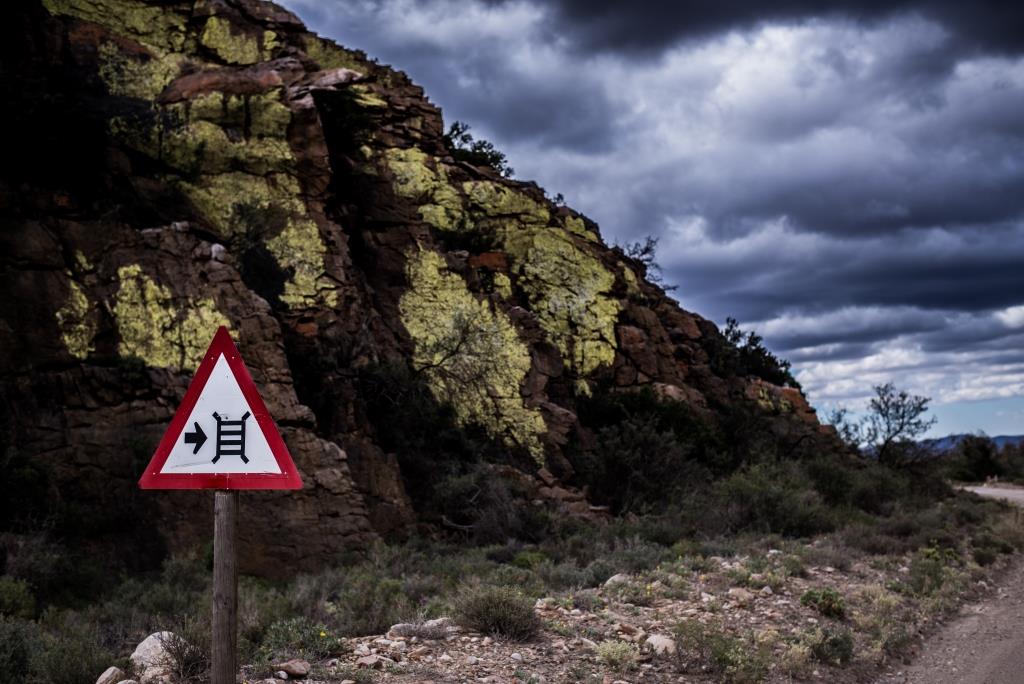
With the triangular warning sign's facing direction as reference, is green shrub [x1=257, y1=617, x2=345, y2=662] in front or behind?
behind

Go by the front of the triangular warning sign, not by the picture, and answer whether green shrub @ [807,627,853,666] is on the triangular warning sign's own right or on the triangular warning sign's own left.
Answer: on the triangular warning sign's own left

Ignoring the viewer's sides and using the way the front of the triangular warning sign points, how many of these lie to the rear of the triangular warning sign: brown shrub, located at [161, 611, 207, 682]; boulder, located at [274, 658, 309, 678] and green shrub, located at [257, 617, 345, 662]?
3

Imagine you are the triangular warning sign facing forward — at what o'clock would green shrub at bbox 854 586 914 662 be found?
The green shrub is roughly at 8 o'clock from the triangular warning sign.

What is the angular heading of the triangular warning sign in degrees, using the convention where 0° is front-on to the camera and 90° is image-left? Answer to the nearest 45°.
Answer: approximately 0°

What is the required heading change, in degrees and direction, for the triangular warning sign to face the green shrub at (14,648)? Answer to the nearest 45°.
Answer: approximately 135° to its right

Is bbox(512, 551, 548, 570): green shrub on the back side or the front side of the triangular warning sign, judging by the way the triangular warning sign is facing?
on the back side

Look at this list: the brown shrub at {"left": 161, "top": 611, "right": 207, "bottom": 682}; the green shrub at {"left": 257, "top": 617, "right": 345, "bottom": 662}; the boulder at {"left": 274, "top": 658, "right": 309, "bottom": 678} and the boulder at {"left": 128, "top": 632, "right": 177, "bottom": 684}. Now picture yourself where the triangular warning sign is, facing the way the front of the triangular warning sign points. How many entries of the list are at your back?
4

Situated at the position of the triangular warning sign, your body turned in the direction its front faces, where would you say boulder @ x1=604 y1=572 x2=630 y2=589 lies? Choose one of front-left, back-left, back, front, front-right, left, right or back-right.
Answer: back-left

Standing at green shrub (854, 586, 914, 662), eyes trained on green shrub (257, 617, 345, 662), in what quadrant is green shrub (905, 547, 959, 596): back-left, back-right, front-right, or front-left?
back-right

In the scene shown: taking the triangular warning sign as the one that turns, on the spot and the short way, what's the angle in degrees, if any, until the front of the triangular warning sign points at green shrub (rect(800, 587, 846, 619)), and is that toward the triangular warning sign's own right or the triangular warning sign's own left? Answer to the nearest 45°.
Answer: approximately 135° to the triangular warning sign's own left

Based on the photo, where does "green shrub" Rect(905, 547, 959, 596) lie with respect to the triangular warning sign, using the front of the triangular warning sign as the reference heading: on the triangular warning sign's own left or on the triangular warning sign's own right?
on the triangular warning sign's own left

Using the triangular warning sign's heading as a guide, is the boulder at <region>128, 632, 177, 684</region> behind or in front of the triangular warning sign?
behind

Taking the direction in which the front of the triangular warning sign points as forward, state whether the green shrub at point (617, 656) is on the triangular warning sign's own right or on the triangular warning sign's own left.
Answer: on the triangular warning sign's own left
